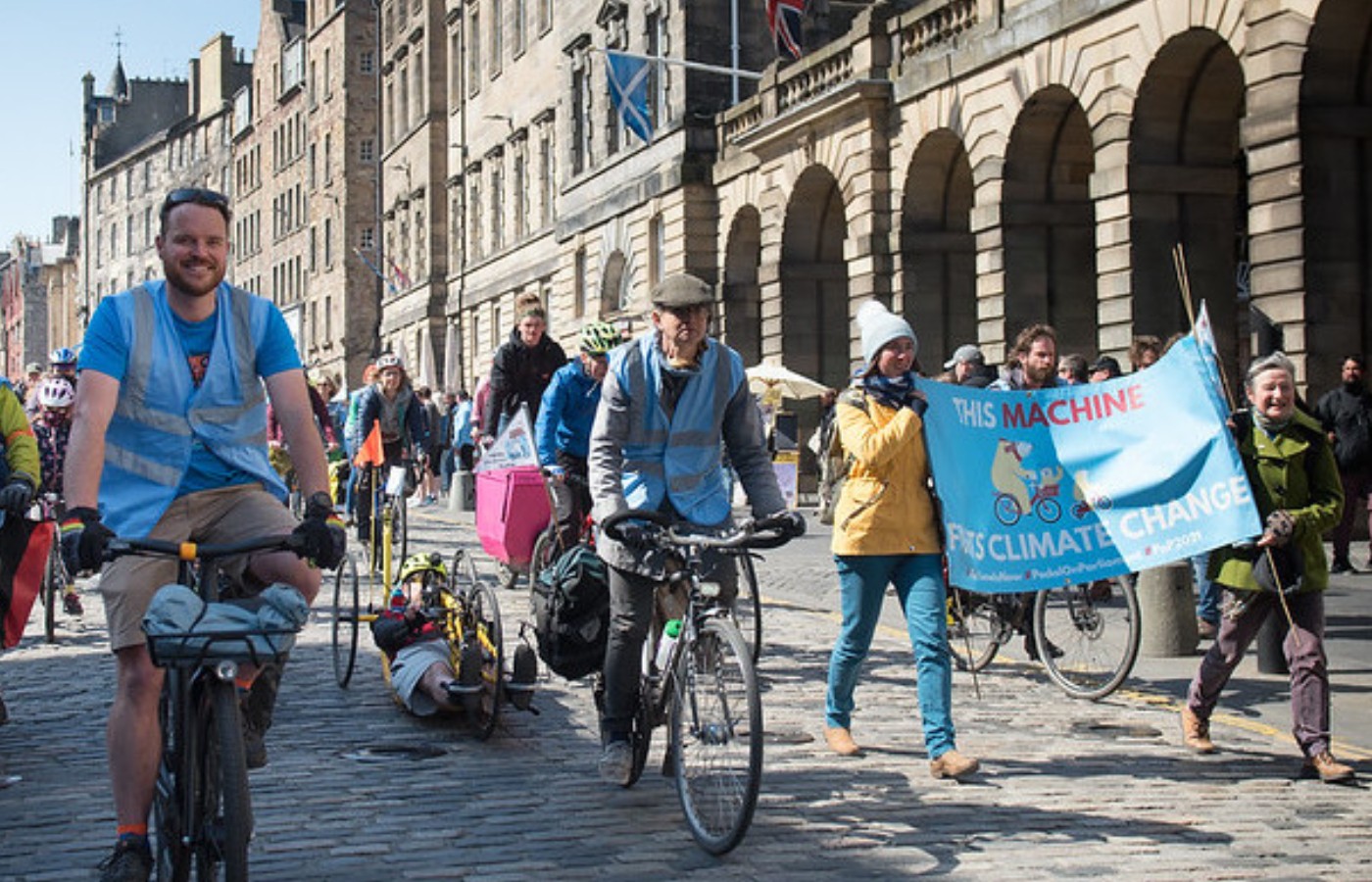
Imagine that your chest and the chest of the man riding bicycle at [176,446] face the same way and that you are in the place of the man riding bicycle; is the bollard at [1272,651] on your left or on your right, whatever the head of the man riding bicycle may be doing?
on your left

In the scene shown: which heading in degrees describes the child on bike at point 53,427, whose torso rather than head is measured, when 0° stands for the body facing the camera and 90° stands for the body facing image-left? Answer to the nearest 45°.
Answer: approximately 0°

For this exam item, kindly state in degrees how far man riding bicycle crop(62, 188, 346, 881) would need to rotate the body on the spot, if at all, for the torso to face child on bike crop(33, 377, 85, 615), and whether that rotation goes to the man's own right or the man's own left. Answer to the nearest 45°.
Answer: approximately 180°

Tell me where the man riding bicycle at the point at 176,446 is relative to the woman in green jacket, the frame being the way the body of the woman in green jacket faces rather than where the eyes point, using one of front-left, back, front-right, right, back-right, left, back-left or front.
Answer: right

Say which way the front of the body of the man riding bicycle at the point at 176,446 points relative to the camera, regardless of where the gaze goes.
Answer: toward the camera

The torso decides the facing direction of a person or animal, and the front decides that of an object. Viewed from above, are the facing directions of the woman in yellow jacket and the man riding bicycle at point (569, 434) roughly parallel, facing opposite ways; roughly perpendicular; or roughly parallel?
roughly parallel

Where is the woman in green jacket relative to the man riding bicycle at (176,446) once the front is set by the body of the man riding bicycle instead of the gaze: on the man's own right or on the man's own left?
on the man's own left

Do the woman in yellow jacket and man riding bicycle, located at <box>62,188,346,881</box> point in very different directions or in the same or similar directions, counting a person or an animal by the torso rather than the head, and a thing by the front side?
same or similar directions

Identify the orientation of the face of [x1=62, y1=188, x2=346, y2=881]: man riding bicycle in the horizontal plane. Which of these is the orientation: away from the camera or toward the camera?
toward the camera

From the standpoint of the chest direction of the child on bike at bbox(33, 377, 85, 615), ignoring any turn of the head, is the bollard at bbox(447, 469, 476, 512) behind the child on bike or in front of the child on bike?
behind

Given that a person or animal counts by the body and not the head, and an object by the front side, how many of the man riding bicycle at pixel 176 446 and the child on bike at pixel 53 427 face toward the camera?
2

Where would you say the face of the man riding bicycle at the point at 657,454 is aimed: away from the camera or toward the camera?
toward the camera

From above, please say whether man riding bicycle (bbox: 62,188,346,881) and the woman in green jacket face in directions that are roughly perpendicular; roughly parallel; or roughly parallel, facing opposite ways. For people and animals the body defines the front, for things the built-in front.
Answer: roughly parallel

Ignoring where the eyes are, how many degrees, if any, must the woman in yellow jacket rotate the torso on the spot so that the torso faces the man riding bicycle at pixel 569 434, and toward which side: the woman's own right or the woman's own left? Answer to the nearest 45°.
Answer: approximately 180°

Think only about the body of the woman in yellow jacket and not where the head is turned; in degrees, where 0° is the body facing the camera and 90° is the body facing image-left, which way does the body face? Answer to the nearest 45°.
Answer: approximately 315°
